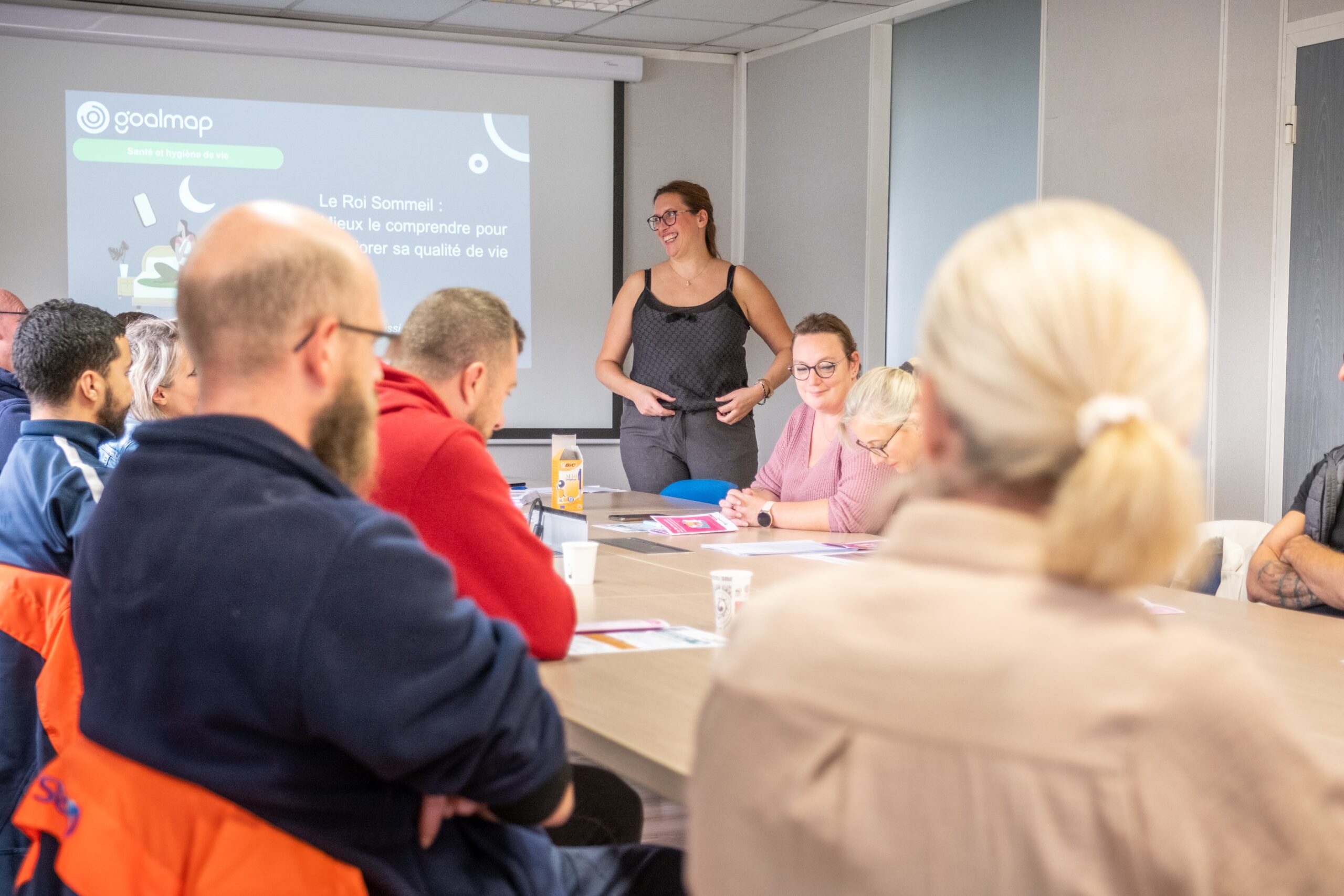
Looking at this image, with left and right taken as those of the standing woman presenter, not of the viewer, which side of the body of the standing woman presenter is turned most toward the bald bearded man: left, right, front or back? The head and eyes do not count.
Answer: front

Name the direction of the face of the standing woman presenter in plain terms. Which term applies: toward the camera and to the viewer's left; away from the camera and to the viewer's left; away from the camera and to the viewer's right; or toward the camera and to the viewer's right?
toward the camera and to the viewer's left

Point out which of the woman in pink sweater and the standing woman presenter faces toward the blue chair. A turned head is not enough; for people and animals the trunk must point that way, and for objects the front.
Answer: the standing woman presenter

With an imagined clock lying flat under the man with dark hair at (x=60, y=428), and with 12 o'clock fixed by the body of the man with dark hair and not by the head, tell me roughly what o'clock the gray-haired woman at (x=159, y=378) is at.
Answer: The gray-haired woman is roughly at 11 o'clock from the man with dark hair.

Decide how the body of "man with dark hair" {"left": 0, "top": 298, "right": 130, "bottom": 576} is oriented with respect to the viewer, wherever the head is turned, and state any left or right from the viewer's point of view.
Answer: facing away from the viewer and to the right of the viewer

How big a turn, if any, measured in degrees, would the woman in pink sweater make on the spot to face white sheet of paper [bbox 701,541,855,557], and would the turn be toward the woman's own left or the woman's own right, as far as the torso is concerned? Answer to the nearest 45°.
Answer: approximately 45° to the woman's own left

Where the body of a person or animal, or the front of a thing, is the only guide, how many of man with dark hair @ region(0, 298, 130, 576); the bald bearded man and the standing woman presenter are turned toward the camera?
1

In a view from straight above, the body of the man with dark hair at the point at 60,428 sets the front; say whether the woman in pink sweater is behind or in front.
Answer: in front

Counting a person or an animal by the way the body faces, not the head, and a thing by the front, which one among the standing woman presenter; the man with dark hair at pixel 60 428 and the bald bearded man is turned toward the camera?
the standing woman presenter

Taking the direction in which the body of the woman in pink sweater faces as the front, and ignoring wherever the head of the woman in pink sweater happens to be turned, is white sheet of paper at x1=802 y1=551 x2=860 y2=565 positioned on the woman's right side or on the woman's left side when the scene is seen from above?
on the woman's left side

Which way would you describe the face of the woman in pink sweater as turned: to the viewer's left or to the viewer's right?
to the viewer's left

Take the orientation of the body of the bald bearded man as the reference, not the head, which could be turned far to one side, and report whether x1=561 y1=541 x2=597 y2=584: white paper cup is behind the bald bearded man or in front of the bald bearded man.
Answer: in front

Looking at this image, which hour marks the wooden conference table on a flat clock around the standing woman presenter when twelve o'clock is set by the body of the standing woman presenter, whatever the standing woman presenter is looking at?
The wooden conference table is roughly at 12 o'clock from the standing woman presenter.

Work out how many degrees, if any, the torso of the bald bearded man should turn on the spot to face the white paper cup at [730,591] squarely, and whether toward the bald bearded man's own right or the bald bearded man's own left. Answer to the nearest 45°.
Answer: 0° — they already face it
